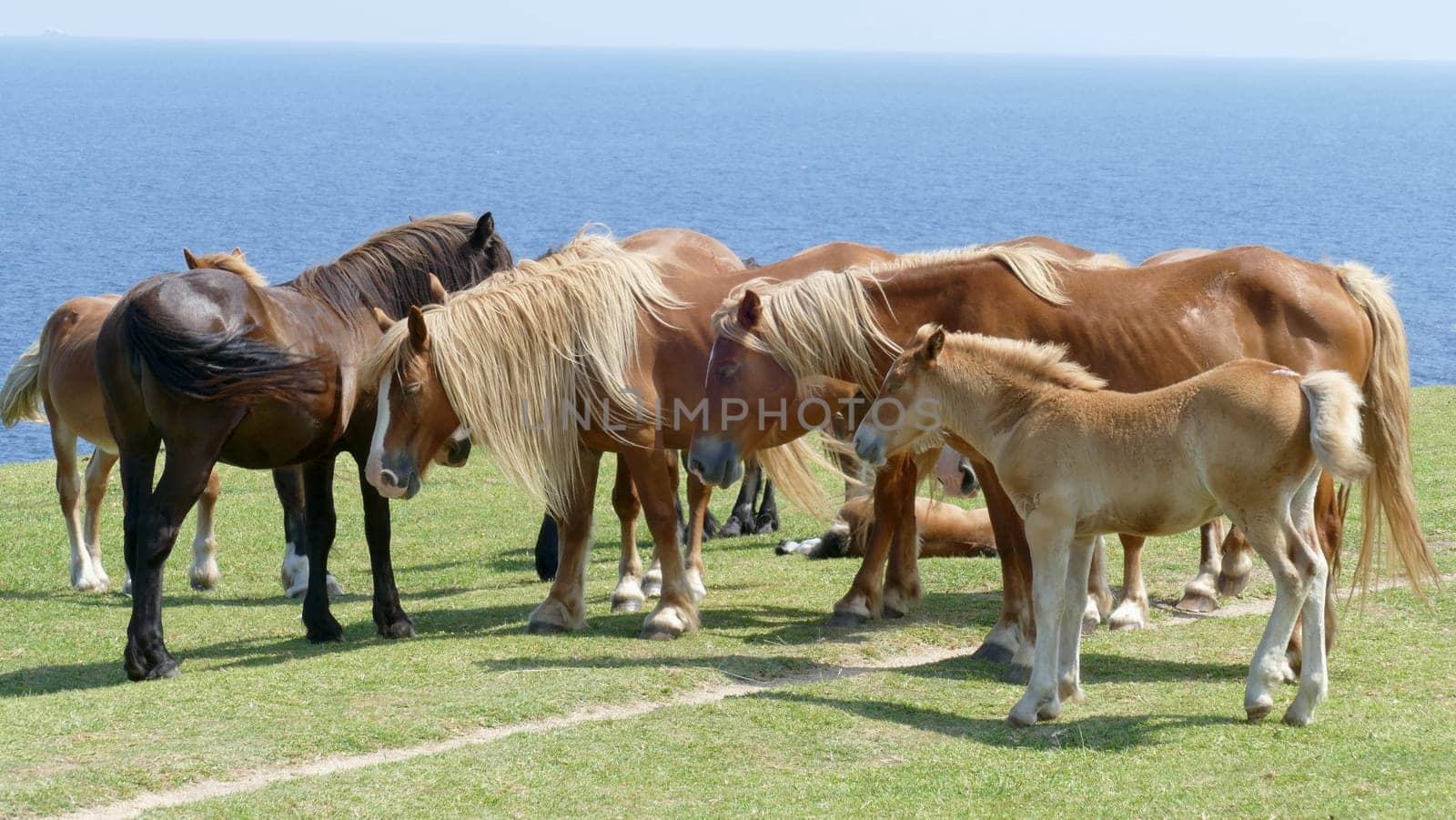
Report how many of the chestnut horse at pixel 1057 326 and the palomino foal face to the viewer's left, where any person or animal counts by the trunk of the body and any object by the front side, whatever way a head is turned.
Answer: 2

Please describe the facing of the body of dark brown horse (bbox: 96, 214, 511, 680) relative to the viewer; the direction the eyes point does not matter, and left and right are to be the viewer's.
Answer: facing away from the viewer and to the right of the viewer

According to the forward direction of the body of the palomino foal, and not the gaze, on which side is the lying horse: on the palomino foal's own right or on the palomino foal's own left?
on the palomino foal's own right

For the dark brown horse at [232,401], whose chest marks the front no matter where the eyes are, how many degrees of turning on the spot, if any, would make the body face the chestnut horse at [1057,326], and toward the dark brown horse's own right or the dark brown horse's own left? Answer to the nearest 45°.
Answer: approximately 45° to the dark brown horse's own right

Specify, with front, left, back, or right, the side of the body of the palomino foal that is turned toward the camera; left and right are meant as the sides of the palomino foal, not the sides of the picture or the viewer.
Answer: left

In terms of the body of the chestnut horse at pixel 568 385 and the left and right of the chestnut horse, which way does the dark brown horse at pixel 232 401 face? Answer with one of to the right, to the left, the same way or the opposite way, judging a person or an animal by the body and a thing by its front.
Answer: the opposite way

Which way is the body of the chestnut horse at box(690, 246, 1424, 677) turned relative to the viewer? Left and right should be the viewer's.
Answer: facing to the left of the viewer

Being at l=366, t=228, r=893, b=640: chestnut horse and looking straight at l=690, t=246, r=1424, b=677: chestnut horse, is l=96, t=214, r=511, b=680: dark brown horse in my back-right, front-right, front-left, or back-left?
back-right

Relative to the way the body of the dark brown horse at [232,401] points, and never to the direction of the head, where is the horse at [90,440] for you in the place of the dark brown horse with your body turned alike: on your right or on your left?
on your left

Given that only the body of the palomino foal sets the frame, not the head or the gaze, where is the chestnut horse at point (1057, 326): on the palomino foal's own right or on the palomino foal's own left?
on the palomino foal's own right

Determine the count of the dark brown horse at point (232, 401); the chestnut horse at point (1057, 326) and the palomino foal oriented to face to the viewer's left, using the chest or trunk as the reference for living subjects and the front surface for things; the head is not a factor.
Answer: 2
